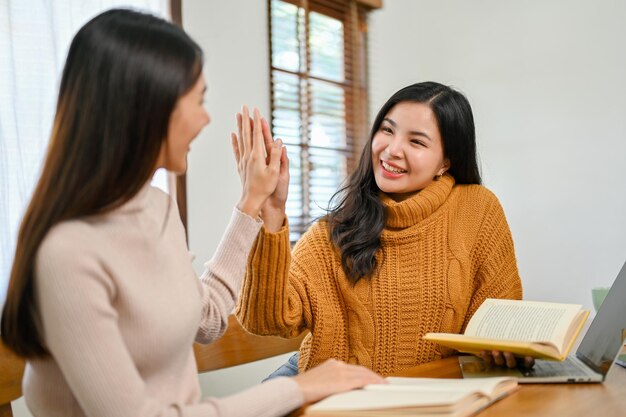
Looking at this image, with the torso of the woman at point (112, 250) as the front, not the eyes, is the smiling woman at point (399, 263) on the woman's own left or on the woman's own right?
on the woman's own left

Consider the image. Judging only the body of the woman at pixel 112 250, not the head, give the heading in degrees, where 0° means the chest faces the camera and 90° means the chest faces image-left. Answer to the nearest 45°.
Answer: approximately 270°

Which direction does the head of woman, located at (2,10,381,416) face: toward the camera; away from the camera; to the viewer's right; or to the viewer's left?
to the viewer's right

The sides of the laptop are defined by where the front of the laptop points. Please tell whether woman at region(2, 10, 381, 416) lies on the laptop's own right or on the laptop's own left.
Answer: on the laptop's own left

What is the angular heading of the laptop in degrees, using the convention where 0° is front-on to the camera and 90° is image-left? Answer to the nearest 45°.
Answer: approximately 90°

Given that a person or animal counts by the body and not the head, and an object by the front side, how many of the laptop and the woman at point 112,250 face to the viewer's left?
1

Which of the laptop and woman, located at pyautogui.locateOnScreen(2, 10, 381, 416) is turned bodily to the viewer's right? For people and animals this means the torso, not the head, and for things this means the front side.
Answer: the woman
